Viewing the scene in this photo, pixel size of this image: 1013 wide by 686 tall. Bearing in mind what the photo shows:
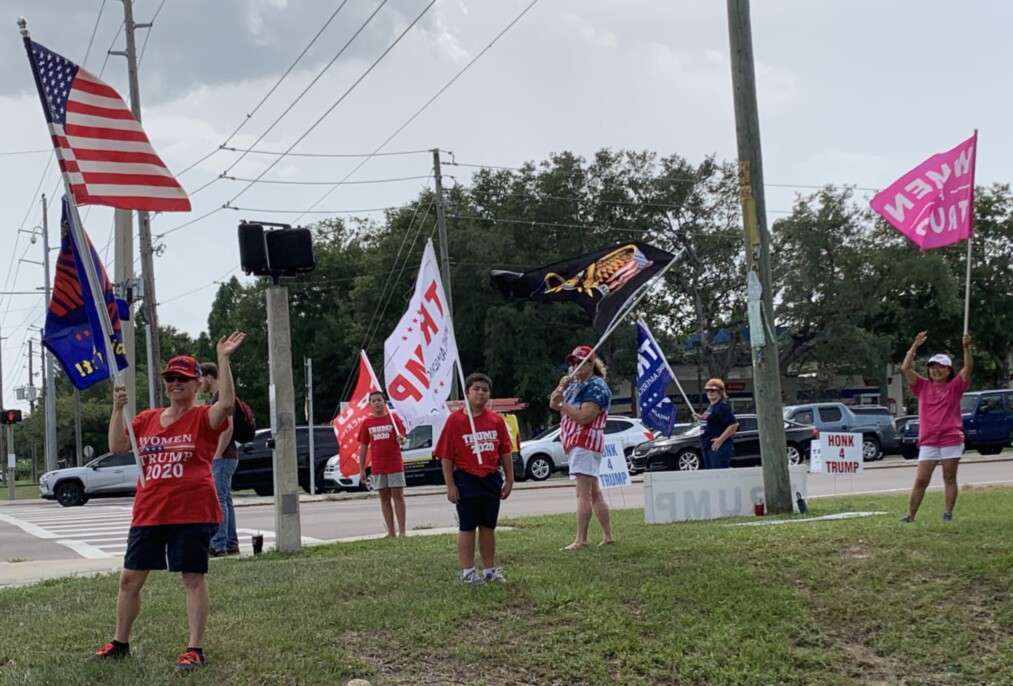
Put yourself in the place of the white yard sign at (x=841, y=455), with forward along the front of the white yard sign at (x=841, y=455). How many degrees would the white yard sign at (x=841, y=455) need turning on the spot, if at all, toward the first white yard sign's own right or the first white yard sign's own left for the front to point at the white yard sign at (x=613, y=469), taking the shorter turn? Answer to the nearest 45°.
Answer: approximately 45° to the first white yard sign's own right

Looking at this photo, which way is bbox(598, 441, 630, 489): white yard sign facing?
toward the camera

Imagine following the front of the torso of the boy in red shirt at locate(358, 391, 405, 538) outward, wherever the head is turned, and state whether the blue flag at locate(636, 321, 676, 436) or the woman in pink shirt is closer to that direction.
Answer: the woman in pink shirt

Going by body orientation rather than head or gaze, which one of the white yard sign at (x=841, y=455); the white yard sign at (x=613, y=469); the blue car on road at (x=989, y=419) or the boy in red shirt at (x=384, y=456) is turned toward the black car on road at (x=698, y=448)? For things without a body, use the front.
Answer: the blue car on road at (x=989, y=419)

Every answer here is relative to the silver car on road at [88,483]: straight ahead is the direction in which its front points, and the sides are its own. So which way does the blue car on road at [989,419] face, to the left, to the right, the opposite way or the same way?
the same way

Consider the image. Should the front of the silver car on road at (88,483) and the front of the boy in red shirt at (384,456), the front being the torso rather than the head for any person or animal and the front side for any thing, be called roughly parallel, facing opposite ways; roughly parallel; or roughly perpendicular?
roughly perpendicular

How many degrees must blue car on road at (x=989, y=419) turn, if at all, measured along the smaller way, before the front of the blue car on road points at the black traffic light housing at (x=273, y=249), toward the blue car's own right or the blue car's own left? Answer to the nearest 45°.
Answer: approximately 45° to the blue car's own left

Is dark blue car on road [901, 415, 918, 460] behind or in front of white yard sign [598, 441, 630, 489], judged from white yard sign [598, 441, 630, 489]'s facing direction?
behind

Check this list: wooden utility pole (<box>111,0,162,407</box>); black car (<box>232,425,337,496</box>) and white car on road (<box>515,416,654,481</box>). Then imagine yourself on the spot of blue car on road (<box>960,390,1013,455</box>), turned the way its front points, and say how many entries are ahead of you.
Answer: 3

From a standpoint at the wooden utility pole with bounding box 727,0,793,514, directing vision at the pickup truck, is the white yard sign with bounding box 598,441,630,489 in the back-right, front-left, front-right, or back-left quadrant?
front-left

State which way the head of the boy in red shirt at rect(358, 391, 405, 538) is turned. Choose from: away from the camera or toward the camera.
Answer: toward the camera

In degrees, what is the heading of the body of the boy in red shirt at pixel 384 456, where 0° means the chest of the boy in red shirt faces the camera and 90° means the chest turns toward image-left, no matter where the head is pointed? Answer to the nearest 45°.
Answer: approximately 0°

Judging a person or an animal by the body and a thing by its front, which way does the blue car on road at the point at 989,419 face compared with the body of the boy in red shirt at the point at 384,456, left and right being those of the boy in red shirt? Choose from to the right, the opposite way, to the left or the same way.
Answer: to the right

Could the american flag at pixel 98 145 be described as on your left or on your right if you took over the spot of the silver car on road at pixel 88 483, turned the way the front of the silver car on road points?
on your left

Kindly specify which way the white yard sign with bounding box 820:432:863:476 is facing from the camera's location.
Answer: facing the viewer

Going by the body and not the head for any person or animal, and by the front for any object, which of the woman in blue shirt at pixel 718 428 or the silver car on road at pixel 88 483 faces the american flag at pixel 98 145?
the woman in blue shirt

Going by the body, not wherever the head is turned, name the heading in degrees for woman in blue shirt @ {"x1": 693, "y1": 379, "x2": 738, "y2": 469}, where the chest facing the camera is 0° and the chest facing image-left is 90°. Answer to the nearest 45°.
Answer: approximately 45°

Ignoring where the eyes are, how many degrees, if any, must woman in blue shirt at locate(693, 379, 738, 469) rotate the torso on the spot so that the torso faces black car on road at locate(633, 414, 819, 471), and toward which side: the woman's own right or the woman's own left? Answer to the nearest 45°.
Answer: approximately 135° to the woman's own right

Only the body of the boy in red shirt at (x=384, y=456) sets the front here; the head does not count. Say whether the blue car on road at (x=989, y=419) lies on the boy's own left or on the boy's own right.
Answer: on the boy's own left

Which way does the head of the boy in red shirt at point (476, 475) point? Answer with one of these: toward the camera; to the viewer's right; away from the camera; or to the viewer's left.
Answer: toward the camera

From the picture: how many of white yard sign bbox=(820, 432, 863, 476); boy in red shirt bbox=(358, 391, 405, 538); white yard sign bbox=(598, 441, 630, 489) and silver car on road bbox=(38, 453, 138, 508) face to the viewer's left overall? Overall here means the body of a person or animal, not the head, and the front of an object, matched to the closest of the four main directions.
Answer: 1

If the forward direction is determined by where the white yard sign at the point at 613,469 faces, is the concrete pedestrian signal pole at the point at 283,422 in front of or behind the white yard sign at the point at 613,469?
in front
